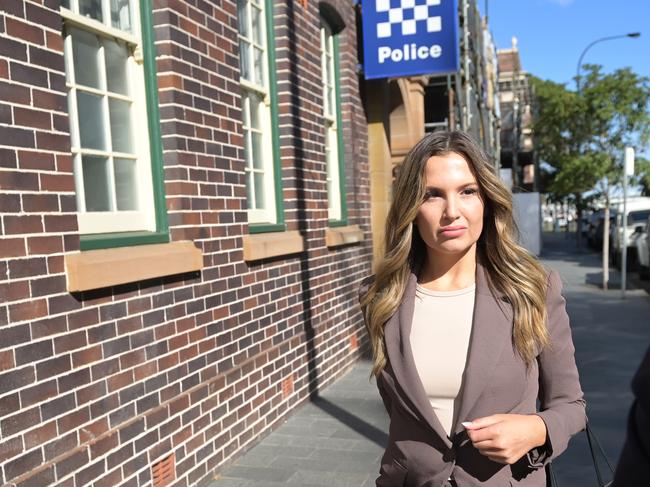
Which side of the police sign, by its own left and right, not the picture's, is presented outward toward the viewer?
front

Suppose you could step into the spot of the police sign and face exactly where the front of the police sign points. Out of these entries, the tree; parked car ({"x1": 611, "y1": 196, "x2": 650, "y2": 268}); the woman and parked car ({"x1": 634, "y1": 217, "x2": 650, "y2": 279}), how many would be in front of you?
1

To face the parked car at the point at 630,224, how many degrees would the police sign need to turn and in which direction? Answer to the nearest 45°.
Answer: approximately 135° to its left

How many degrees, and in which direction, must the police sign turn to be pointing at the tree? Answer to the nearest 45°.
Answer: approximately 135° to its left

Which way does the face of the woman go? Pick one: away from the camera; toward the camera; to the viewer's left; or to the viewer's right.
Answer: toward the camera

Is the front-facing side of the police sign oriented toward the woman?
yes
